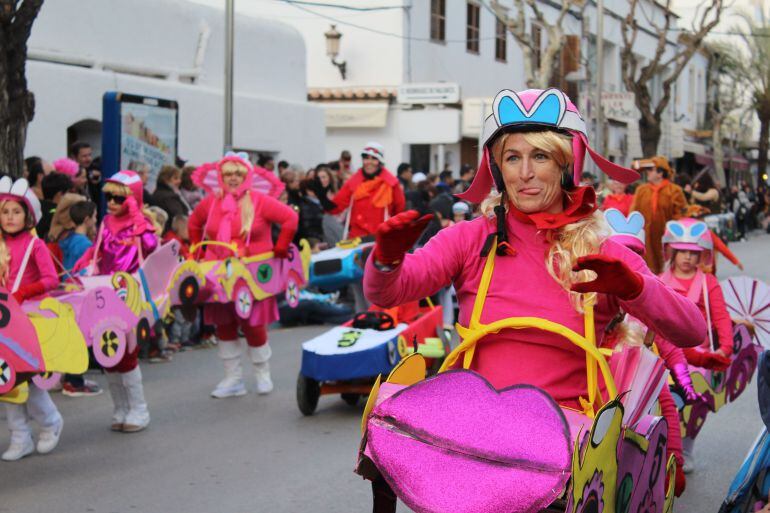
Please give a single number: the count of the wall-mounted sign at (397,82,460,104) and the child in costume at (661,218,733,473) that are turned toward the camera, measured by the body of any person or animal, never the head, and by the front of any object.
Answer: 2

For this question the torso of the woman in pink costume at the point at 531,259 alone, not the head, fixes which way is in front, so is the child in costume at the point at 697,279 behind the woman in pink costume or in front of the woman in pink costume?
behind

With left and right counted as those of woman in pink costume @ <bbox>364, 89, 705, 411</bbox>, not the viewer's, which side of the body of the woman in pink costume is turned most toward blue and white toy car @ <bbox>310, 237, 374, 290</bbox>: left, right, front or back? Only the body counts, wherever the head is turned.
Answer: back

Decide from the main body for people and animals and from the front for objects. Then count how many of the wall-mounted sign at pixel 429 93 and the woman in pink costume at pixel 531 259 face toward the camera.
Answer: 2

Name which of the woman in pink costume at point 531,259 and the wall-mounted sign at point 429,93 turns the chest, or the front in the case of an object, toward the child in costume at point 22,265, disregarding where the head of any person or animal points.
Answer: the wall-mounted sign

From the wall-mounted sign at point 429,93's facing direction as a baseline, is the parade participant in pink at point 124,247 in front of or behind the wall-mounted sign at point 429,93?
in front

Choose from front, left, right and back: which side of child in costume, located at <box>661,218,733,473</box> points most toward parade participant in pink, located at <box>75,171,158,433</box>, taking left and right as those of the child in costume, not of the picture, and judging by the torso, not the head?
right

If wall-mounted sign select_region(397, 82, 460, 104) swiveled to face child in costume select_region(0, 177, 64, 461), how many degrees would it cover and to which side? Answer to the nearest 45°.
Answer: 0° — it already faces them

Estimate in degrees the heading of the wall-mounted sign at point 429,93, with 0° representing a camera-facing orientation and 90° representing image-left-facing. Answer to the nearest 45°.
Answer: approximately 0°

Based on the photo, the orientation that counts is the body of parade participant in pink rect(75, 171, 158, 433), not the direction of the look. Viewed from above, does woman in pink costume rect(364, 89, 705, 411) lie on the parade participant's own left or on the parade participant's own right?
on the parade participant's own left
